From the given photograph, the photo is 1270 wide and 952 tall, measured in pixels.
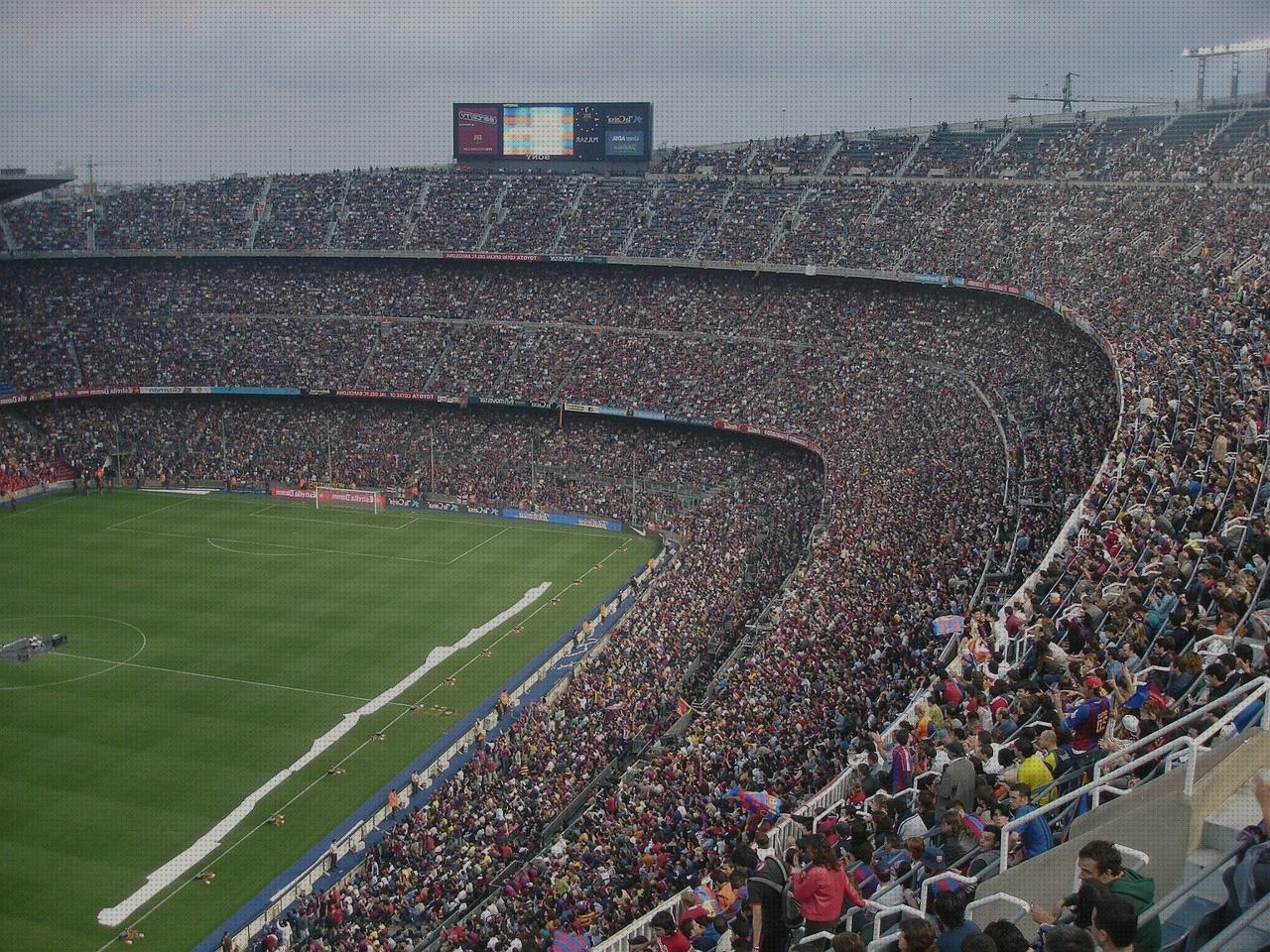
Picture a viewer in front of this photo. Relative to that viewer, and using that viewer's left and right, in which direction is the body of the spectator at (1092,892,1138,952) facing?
facing away from the viewer and to the left of the viewer

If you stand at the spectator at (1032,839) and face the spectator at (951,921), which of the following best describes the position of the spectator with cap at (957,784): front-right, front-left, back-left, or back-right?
back-right

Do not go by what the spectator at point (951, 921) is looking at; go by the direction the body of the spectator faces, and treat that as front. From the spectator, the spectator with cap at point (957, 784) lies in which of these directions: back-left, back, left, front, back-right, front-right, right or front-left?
front-right

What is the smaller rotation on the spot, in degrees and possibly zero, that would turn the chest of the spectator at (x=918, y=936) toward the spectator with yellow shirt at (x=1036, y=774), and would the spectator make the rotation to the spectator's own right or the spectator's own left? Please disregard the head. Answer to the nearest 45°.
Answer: approximately 45° to the spectator's own right

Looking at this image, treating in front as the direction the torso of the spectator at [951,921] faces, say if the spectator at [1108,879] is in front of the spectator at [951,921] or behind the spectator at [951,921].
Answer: behind

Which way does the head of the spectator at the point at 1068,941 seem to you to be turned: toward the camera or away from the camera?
away from the camera

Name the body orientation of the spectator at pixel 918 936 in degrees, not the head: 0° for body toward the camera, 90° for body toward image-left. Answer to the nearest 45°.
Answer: approximately 135°

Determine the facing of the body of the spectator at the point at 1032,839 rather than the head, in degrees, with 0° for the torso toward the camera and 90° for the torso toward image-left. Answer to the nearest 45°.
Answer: approximately 90°

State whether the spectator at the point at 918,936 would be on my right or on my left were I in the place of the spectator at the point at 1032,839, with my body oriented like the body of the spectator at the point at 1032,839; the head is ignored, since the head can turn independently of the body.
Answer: on my left

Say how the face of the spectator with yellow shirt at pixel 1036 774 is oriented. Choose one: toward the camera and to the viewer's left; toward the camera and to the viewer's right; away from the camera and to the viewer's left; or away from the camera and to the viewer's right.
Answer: away from the camera and to the viewer's left
